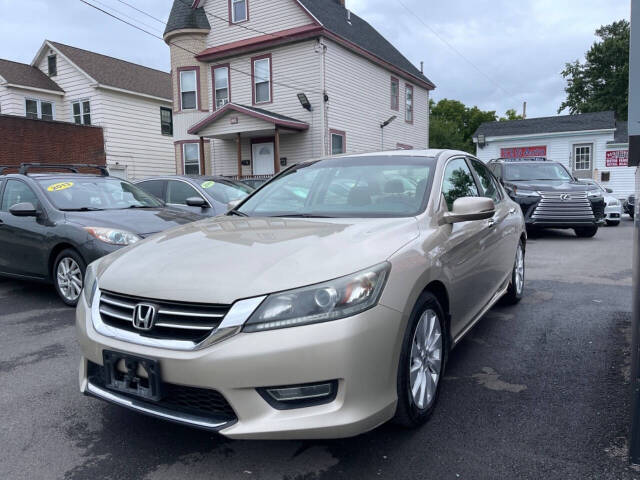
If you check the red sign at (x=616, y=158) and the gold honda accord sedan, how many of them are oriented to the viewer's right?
0

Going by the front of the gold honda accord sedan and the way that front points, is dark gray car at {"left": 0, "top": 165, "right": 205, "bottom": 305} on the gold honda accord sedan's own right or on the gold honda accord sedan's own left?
on the gold honda accord sedan's own right

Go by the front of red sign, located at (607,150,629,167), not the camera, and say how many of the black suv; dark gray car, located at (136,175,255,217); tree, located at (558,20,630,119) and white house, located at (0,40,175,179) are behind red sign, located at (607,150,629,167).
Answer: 1

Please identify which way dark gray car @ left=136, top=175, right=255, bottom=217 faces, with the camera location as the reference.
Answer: facing the viewer and to the right of the viewer

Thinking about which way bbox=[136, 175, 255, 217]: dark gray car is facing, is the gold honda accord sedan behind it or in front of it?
in front

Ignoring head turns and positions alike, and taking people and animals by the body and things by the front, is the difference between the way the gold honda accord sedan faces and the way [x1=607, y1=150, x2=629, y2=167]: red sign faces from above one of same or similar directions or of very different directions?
same or similar directions

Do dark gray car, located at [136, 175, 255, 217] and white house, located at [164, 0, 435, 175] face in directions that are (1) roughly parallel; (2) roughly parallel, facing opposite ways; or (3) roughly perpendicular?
roughly perpendicular

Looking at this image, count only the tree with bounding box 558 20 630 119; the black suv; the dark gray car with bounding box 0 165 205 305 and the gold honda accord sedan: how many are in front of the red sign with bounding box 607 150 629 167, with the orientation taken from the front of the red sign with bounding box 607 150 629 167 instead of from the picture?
3

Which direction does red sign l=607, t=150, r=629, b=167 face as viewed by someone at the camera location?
facing the viewer

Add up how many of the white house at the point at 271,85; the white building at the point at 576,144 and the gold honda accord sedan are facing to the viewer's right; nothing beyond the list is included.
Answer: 0

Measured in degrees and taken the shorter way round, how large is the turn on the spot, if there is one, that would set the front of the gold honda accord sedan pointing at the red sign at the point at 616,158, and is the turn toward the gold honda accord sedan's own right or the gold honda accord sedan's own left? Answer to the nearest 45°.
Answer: approximately 180°

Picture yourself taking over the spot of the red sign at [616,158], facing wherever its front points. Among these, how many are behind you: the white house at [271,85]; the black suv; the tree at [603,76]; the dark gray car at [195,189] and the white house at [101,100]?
1

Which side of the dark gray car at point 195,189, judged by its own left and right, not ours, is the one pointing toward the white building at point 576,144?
left

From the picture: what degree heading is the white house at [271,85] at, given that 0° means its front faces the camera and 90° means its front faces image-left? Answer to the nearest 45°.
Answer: approximately 45°

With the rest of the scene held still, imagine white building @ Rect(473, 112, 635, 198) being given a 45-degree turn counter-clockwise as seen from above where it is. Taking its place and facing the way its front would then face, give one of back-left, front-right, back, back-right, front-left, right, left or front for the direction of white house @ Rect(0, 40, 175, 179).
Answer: right

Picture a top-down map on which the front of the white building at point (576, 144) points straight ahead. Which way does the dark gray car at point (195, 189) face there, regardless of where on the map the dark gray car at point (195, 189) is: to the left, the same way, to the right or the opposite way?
to the left

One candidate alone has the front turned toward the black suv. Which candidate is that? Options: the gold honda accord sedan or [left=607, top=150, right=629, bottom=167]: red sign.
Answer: the red sign

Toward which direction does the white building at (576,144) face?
toward the camera

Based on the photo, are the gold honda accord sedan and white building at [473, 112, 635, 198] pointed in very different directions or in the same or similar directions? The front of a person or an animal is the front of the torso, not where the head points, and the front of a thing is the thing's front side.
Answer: same or similar directions

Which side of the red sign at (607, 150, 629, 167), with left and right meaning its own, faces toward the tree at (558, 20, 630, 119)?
back
